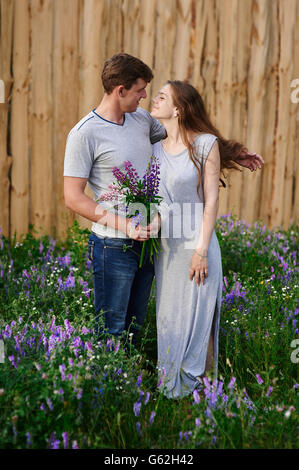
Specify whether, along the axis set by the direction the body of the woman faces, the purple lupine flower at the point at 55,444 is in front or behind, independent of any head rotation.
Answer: in front

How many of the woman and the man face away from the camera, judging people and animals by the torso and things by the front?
0

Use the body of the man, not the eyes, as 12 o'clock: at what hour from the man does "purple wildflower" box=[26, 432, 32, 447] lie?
The purple wildflower is roughly at 2 o'clock from the man.

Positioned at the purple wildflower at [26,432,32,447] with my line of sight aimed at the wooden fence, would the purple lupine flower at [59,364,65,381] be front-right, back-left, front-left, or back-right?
front-right

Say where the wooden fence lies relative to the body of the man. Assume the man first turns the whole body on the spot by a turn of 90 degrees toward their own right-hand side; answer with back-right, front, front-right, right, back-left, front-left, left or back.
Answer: back-right

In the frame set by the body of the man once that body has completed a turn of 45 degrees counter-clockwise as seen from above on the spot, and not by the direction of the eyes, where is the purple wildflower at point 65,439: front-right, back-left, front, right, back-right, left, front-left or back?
right

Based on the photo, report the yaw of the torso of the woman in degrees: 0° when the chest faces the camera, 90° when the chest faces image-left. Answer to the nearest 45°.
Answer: approximately 45°

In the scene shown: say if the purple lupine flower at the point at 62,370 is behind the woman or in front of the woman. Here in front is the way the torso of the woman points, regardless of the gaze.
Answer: in front

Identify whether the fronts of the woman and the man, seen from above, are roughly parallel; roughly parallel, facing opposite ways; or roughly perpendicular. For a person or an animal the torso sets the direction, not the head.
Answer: roughly perpendicular

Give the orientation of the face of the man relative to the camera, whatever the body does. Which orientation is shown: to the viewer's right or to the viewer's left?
to the viewer's right

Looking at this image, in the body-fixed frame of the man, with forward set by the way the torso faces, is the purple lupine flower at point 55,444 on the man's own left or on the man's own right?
on the man's own right

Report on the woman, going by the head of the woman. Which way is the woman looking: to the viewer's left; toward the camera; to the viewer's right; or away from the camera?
to the viewer's left

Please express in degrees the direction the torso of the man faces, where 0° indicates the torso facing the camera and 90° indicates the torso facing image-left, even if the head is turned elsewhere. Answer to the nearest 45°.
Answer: approximately 315°

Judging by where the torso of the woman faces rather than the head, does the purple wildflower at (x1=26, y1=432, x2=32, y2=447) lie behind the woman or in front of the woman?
in front
